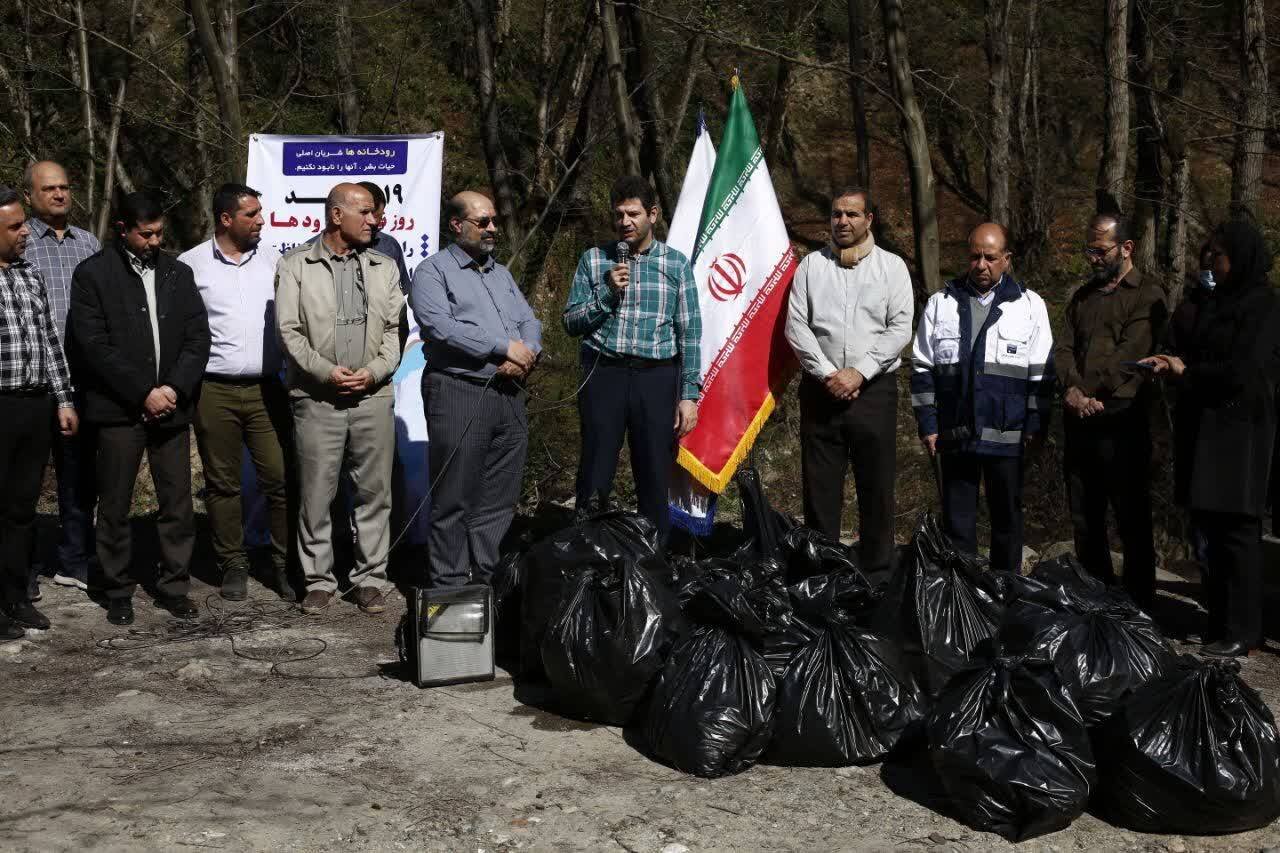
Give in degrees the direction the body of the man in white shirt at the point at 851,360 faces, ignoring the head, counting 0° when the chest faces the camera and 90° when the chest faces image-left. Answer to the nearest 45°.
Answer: approximately 0°

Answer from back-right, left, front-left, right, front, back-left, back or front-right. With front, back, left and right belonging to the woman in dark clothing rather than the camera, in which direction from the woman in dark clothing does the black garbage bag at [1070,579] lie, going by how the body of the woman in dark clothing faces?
front-left

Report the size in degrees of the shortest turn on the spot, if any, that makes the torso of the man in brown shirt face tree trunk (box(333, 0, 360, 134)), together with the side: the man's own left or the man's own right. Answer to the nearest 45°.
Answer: approximately 90° to the man's own right

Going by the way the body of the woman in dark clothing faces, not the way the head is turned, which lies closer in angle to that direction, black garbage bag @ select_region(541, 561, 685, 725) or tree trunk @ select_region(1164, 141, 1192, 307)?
the black garbage bag

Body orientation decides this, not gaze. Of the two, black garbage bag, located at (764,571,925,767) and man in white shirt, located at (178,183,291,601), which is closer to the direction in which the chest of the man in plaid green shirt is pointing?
the black garbage bag

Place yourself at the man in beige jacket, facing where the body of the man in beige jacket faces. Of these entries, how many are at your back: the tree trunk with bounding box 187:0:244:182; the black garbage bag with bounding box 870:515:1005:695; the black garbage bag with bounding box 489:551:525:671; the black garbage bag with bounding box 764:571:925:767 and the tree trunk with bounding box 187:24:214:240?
2

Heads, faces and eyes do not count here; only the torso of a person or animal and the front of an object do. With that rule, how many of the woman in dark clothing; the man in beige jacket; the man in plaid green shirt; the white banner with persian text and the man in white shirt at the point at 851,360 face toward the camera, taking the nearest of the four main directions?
4

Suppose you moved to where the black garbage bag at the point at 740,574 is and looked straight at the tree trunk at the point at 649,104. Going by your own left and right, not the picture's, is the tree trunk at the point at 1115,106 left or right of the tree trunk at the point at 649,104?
right

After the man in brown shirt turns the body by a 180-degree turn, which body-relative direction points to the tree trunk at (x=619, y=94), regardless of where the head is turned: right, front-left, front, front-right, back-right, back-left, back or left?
left

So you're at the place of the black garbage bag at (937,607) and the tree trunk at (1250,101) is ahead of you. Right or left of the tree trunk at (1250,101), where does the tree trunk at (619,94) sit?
left

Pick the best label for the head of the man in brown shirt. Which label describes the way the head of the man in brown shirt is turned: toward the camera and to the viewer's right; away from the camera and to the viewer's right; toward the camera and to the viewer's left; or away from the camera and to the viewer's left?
toward the camera and to the viewer's left

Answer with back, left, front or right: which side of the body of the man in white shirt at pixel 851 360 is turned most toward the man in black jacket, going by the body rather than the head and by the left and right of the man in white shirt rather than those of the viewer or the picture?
right

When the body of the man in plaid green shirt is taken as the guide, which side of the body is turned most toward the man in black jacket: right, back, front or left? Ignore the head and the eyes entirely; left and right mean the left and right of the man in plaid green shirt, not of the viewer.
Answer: right

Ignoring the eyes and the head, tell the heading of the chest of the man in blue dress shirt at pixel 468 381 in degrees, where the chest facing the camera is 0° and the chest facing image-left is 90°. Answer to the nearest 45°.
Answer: approximately 315°

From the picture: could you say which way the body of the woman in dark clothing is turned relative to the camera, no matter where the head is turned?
to the viewer's left
